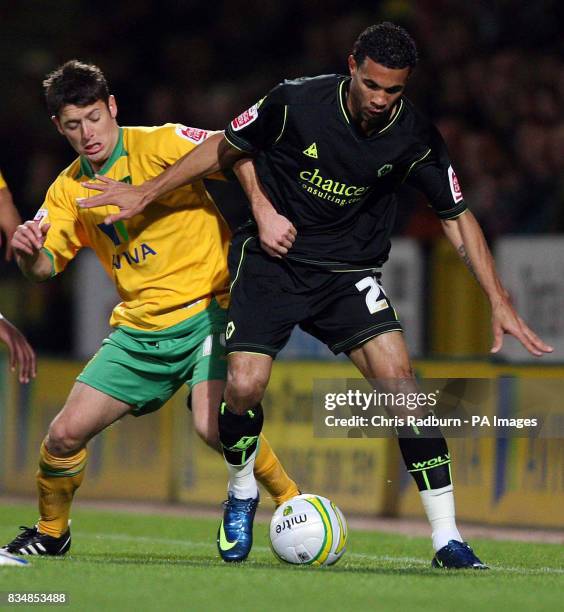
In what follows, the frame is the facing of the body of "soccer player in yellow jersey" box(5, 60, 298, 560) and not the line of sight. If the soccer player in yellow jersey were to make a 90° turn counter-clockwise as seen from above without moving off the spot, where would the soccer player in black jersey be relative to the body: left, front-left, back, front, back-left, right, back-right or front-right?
front

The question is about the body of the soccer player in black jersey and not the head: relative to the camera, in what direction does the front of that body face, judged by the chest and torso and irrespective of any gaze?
toward the camera
